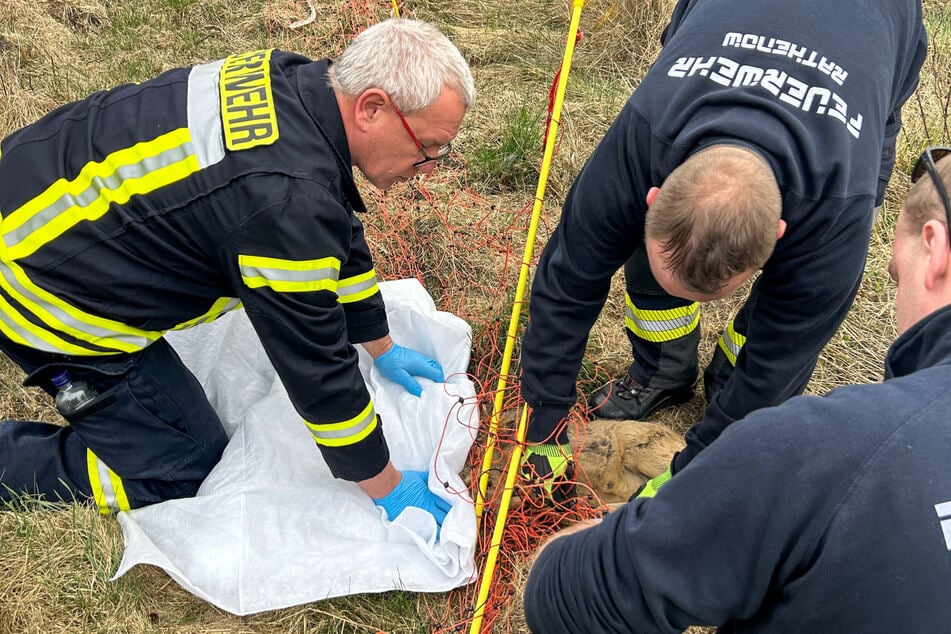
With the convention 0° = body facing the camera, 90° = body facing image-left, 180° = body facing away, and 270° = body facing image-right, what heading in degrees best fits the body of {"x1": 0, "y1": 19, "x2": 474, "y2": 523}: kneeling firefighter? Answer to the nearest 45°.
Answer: approximately 270°

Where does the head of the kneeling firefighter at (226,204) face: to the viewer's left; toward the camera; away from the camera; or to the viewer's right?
to the viewer's right
